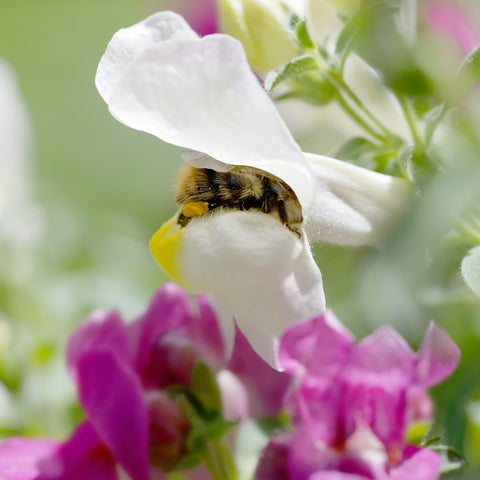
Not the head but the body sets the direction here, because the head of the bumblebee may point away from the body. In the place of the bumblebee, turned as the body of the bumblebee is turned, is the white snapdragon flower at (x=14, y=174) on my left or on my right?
on my left

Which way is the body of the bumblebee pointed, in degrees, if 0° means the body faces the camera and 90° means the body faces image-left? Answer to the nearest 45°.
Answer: approximately 270°
